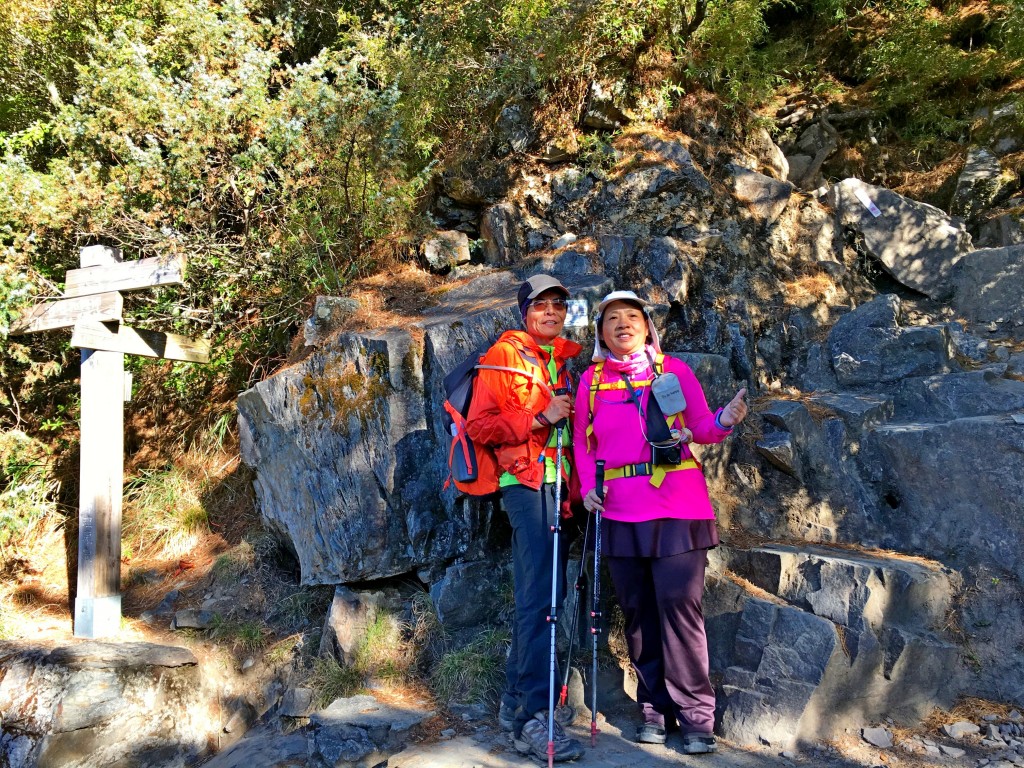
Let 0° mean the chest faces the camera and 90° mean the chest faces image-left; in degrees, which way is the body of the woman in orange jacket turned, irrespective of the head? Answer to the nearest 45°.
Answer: approximately 315°

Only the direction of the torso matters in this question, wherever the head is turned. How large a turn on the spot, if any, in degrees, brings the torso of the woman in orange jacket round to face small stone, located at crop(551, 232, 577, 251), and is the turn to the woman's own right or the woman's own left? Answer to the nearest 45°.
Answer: approximately 135° to the woman's own left

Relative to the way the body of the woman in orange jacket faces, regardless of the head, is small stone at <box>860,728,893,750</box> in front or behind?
in front

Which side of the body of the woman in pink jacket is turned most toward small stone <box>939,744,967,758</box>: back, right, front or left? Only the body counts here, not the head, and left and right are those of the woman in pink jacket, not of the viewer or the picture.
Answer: left

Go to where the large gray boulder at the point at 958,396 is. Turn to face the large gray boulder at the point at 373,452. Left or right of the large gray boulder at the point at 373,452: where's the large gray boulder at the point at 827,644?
left

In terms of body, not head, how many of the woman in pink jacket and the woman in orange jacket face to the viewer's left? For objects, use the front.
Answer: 0

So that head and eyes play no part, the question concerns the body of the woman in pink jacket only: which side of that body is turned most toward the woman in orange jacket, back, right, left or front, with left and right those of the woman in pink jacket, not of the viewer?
right

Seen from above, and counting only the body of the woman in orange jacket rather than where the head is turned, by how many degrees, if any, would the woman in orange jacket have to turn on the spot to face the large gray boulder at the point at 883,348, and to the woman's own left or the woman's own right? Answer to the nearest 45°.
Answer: approximately 90° to the woman's own left
